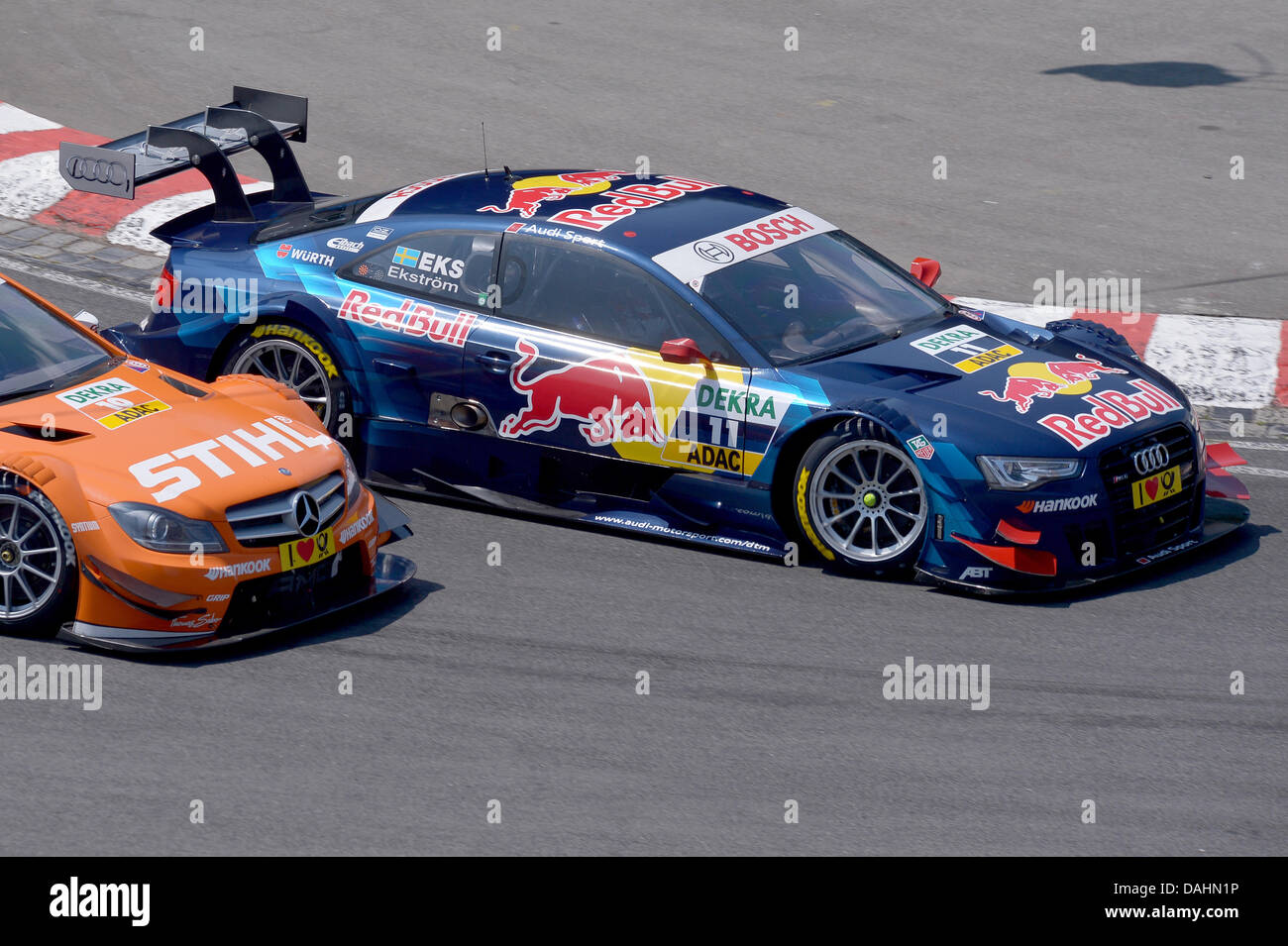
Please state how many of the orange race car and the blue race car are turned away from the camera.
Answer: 0

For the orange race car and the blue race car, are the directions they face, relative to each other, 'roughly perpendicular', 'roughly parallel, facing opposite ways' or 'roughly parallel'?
roughly parallel

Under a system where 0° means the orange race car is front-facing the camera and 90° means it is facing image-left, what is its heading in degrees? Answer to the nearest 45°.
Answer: approximately 315°

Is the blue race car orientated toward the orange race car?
no
